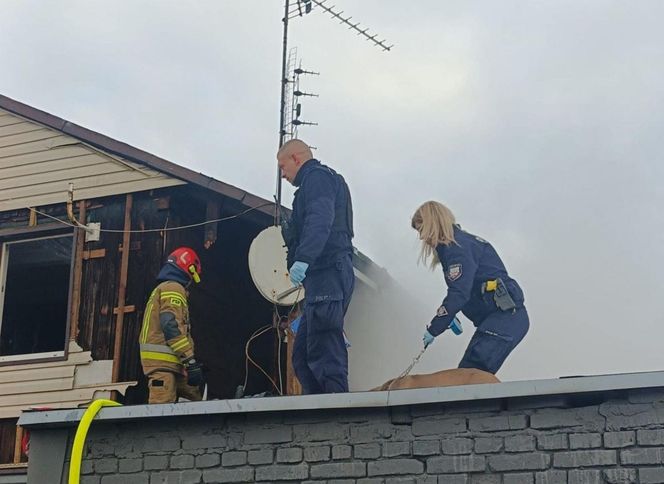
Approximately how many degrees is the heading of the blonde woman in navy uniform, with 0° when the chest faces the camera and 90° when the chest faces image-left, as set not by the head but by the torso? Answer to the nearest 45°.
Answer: approximately 90°

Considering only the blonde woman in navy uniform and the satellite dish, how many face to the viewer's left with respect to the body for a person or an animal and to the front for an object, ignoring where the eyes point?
1

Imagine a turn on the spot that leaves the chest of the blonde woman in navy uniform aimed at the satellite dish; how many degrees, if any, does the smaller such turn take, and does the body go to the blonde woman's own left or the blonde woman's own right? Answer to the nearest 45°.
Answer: approximately 45° to the blonde woman's own right

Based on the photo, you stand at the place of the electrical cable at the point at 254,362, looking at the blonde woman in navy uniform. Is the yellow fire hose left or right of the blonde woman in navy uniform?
right

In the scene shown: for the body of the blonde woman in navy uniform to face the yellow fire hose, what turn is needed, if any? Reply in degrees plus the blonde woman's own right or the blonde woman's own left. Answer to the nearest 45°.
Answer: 0° — they already face it

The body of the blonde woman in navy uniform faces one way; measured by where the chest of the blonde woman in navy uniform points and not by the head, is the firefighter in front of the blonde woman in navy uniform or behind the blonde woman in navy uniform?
in front

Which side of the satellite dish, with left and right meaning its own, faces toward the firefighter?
right

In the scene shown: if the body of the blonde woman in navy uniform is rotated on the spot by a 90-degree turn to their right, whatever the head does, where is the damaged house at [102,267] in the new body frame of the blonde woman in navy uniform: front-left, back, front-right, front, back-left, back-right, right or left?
front-left

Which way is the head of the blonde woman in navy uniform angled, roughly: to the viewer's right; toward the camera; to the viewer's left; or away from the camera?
to the viewer's left
